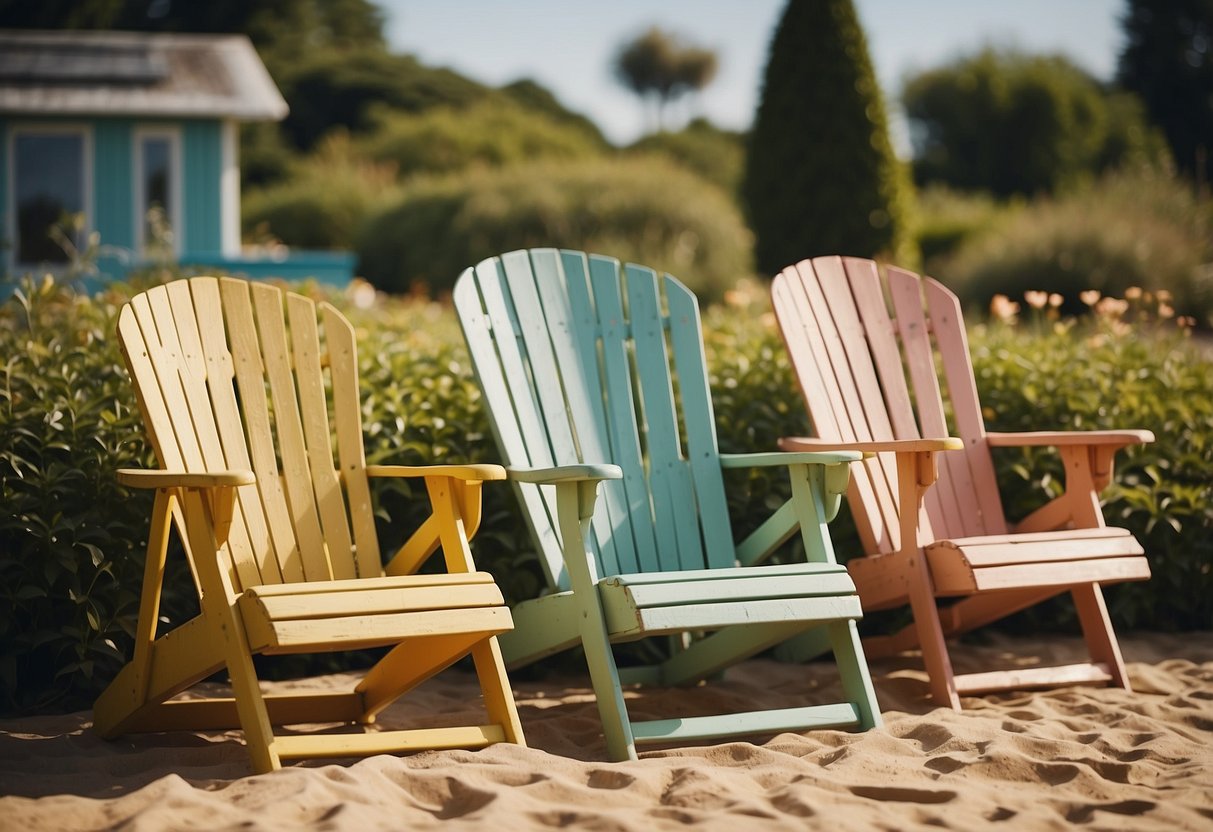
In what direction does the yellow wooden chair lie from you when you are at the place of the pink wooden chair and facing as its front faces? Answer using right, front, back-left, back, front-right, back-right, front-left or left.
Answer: right

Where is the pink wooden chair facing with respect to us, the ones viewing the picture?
facing the viewer and to the right of the viewer

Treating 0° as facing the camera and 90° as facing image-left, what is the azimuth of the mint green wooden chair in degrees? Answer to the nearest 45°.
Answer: approximately 315°

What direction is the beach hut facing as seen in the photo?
toward the camera

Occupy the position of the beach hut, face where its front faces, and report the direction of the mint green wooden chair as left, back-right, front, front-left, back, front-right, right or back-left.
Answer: front

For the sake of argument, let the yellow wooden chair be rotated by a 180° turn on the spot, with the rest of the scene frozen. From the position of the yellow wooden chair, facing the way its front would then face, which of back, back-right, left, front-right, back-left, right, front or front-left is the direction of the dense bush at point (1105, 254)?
right

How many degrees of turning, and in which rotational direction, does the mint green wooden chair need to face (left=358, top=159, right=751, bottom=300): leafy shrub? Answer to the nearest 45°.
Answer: approximately 135° to its left

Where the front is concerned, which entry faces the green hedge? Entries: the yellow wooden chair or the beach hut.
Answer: the beach hut

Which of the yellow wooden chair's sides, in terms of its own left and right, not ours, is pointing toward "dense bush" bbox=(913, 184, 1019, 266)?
left

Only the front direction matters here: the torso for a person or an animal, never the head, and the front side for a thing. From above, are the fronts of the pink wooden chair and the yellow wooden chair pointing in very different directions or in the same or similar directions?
same or similar directions

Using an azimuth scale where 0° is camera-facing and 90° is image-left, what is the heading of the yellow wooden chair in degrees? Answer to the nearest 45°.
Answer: approximately 315°

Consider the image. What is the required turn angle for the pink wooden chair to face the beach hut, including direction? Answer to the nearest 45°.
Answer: approximately 180°

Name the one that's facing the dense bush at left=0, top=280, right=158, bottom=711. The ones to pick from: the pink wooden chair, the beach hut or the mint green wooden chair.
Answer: the beach hut

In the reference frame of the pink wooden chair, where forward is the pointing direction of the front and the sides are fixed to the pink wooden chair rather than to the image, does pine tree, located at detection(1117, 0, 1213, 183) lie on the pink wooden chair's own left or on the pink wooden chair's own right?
on the pink wooden chair's own left
